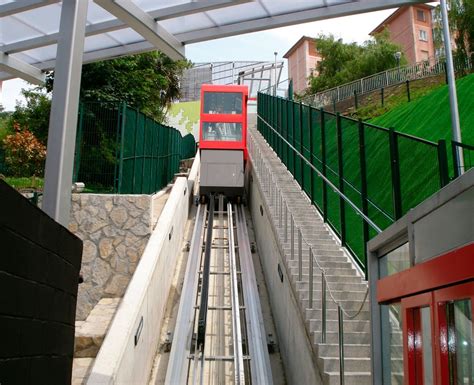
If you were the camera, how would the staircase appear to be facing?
facing the viewer

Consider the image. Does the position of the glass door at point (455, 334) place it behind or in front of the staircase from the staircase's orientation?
in front

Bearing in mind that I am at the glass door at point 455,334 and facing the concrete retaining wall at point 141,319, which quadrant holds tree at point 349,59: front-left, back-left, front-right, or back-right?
front-right

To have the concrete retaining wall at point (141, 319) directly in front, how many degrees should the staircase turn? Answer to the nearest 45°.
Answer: approximately 90° to its right

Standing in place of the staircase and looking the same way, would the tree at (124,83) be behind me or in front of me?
behind

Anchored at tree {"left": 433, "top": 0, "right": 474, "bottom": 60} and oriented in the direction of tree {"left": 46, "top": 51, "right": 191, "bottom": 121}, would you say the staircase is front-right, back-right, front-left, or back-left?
front-left
